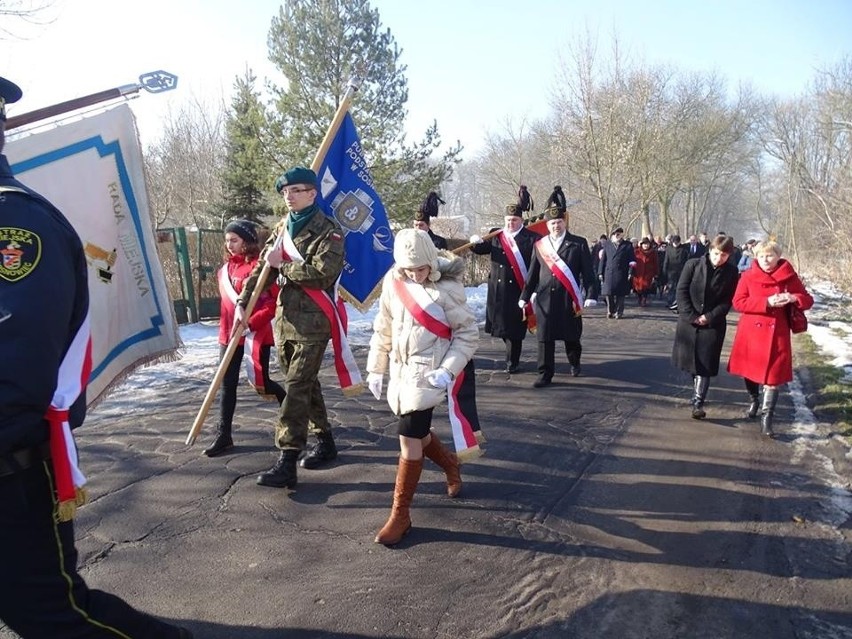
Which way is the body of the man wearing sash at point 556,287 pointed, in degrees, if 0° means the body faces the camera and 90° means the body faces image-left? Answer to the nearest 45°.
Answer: approximately 45°

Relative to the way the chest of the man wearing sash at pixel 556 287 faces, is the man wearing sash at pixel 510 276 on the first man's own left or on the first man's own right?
on the first man's own right

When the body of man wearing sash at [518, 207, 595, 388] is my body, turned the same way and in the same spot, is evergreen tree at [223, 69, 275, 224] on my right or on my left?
on my right

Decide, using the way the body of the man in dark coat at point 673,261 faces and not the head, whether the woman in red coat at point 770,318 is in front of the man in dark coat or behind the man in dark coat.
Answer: in front

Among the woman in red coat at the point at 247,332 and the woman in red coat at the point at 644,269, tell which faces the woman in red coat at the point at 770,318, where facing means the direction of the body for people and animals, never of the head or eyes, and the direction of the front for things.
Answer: the woman in red coat at the point at 644,269

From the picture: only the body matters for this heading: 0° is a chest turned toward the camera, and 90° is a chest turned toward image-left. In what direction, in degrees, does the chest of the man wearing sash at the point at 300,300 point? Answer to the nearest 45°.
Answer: approximately 45°

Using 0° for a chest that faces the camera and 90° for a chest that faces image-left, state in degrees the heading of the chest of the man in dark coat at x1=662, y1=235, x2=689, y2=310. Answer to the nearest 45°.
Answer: approximately 0°

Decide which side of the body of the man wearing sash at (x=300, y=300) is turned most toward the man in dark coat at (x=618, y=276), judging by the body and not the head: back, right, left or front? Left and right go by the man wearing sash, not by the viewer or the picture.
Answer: back

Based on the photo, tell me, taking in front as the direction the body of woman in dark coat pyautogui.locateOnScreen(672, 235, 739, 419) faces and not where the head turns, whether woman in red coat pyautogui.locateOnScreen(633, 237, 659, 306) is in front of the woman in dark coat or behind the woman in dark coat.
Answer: behind

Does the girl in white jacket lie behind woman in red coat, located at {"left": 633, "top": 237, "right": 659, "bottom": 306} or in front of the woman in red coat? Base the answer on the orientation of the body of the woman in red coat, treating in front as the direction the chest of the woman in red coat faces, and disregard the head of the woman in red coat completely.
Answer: in front
